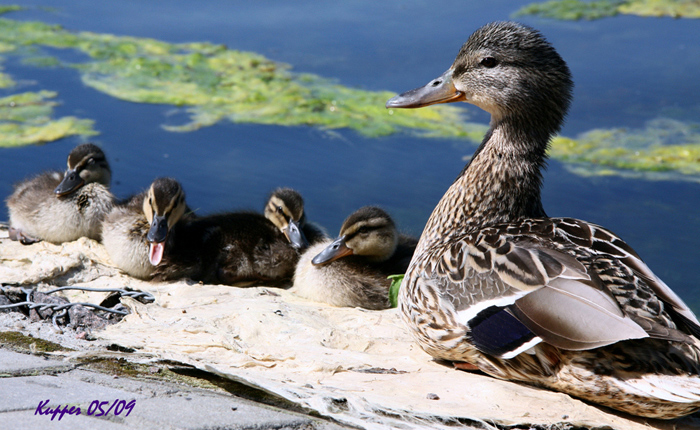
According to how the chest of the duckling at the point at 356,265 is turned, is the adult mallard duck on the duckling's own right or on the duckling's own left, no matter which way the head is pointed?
on the duckling's own left

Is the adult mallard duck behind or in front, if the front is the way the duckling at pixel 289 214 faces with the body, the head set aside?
in front

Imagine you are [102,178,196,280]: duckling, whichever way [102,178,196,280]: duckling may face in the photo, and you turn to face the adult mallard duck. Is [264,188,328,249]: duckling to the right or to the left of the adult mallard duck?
left

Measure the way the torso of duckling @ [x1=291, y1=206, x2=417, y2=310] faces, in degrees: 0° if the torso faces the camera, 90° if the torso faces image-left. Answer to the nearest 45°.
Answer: approximately 45°

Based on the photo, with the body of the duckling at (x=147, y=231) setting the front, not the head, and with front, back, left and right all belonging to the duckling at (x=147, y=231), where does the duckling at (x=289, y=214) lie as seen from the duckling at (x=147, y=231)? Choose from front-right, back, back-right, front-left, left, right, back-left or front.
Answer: back-left

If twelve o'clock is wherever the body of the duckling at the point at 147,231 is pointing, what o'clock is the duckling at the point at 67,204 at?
the duckling at the point at 67,204 is roughly at 3 o'clock from the duckling at the point at 147,231.

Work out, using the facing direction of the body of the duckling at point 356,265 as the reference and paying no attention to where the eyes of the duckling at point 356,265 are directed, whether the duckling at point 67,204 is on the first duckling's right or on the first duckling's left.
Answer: on the first duckling's right

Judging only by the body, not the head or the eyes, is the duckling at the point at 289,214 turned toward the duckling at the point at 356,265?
yes

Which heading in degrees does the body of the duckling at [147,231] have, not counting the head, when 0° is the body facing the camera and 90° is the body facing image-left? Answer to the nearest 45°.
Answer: approximately 45°

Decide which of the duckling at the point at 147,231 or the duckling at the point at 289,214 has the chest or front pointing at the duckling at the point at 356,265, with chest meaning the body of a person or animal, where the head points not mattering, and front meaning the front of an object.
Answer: the duckling at the point at 289,214

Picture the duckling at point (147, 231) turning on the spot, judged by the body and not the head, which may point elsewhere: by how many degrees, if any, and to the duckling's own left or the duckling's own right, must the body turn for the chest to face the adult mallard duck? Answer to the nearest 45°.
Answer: approximately 90° to the duckling's own left
